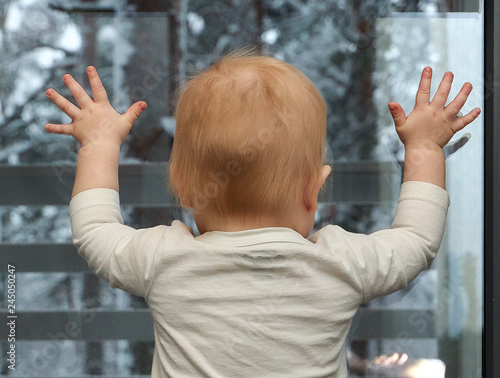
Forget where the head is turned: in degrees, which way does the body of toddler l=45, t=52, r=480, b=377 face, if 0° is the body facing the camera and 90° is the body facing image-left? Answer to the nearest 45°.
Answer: approximately 180°
